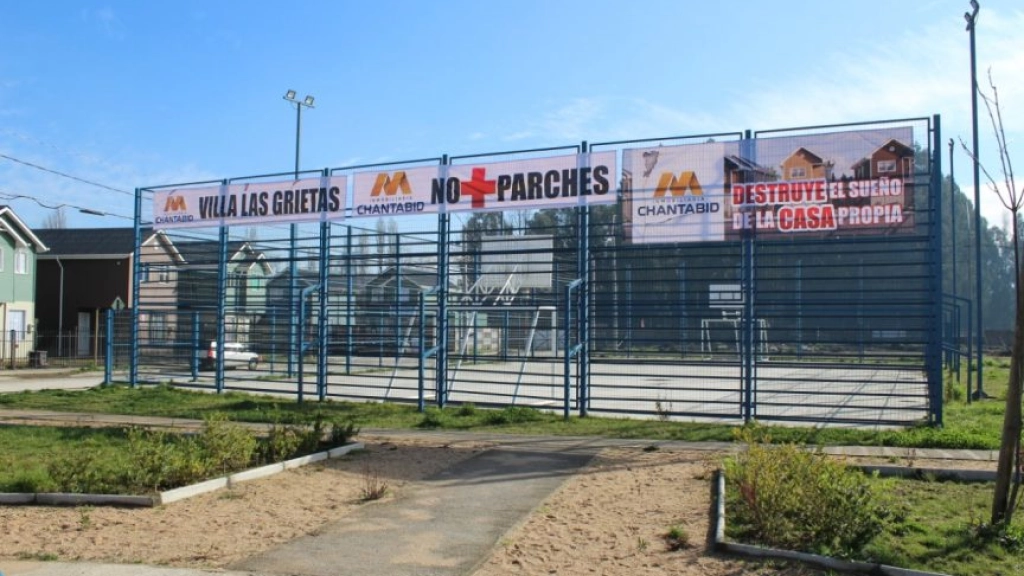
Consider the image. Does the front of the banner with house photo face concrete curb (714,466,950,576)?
yes

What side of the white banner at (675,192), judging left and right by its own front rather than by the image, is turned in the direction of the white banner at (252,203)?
right

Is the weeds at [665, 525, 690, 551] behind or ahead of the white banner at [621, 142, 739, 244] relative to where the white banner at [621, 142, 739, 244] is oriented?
ahead

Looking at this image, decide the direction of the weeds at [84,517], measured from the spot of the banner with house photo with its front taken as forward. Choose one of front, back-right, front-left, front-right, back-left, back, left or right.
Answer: front-right

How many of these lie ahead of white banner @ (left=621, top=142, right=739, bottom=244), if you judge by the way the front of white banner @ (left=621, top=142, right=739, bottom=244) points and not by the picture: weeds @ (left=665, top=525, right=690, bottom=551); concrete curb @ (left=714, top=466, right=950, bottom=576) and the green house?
2

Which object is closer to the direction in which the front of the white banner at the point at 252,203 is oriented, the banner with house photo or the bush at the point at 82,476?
the bush

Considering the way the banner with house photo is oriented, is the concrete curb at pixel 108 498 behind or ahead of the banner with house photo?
ahead

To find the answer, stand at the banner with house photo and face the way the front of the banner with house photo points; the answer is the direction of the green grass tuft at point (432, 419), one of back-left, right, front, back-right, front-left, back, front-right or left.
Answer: right
